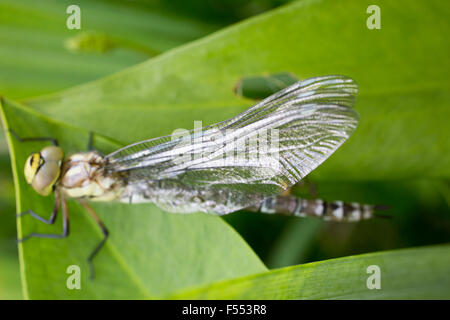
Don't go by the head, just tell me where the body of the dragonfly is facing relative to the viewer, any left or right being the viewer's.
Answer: facing to the left of the viewer
